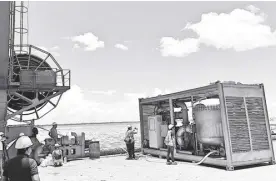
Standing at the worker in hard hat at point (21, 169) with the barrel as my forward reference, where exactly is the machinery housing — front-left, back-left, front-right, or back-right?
front-right

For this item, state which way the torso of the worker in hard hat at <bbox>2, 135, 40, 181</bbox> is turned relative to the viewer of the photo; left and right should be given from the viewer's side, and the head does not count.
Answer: facing away from the viewer and to the right of the viewer

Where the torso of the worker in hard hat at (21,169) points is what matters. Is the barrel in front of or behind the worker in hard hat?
in front

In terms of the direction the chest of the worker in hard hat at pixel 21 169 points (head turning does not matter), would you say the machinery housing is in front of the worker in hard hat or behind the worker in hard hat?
in front

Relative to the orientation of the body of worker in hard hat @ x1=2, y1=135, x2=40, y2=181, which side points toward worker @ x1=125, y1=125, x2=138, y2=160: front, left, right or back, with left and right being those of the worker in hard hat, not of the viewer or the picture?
front

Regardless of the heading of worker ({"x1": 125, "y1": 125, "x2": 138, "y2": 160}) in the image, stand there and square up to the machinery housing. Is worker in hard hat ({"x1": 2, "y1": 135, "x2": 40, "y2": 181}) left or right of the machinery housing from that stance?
right

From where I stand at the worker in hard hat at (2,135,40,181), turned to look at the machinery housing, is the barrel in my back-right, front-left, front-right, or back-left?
front-left
